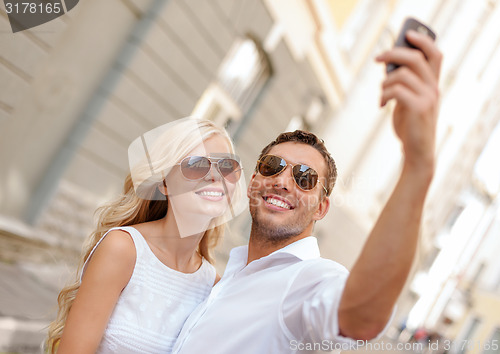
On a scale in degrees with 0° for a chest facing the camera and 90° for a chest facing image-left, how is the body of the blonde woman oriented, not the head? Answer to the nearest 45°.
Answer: approximately 315°
